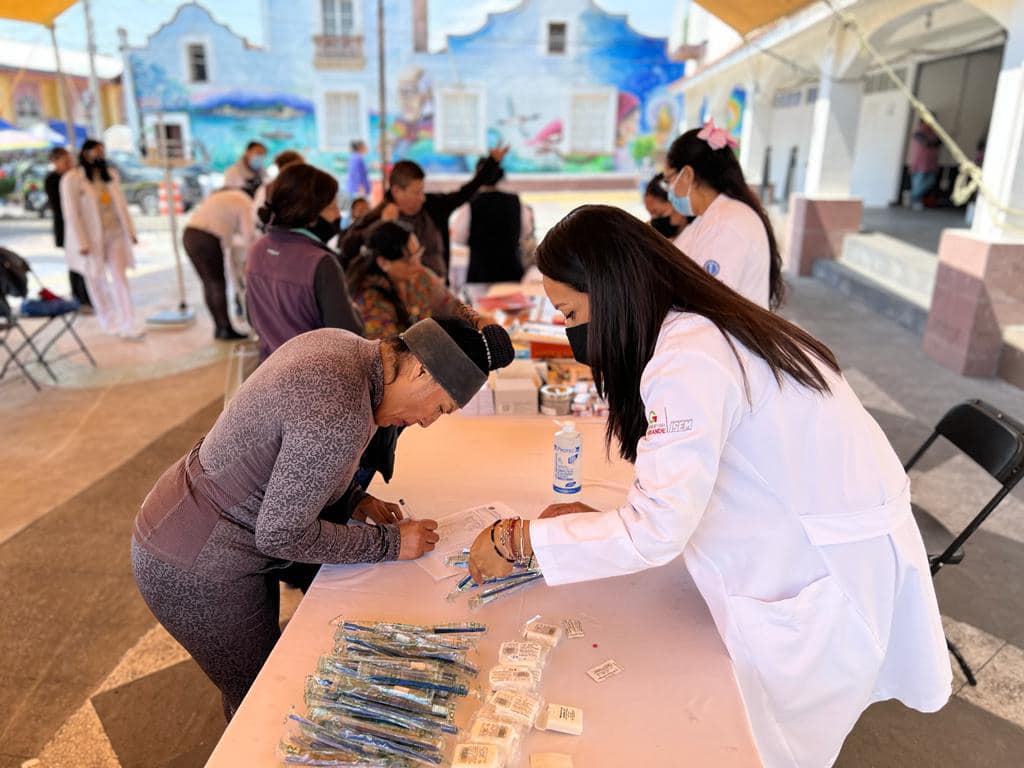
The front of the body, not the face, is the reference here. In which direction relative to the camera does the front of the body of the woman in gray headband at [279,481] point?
to the viewer's right

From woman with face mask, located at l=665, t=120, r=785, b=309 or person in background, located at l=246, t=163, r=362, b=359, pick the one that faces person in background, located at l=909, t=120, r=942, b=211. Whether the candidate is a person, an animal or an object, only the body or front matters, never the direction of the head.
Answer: person in background, located at l=246, t=163, r=362, b=359

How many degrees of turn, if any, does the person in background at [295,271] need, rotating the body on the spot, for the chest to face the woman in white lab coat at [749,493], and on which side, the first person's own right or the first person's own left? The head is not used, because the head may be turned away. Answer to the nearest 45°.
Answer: approximately 135° to the first person's own right

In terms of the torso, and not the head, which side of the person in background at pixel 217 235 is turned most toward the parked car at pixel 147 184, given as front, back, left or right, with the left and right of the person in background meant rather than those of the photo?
left

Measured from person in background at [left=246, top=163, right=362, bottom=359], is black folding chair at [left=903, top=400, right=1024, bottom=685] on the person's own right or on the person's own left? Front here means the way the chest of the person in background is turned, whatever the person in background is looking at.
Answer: on the person's own right

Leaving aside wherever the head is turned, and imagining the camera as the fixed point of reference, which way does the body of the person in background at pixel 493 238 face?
away from the camera

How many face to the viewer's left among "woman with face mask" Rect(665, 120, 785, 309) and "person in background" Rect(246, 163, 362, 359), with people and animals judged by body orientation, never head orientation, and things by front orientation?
1

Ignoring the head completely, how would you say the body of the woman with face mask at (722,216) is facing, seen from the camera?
to the viewer's left

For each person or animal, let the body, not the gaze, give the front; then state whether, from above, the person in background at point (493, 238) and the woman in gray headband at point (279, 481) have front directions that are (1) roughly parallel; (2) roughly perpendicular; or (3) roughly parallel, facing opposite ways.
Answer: roughly perpendicular

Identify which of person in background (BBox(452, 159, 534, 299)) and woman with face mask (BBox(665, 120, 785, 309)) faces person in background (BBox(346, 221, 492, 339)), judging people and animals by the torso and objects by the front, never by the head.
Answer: the woman with face mask

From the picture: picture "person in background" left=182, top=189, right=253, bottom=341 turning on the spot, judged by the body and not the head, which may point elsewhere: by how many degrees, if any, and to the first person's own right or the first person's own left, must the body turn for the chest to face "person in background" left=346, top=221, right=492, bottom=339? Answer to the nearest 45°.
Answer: approximately 90° to the first person's own right

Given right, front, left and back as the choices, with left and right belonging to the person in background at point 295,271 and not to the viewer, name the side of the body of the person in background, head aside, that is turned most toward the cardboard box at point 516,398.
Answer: right
